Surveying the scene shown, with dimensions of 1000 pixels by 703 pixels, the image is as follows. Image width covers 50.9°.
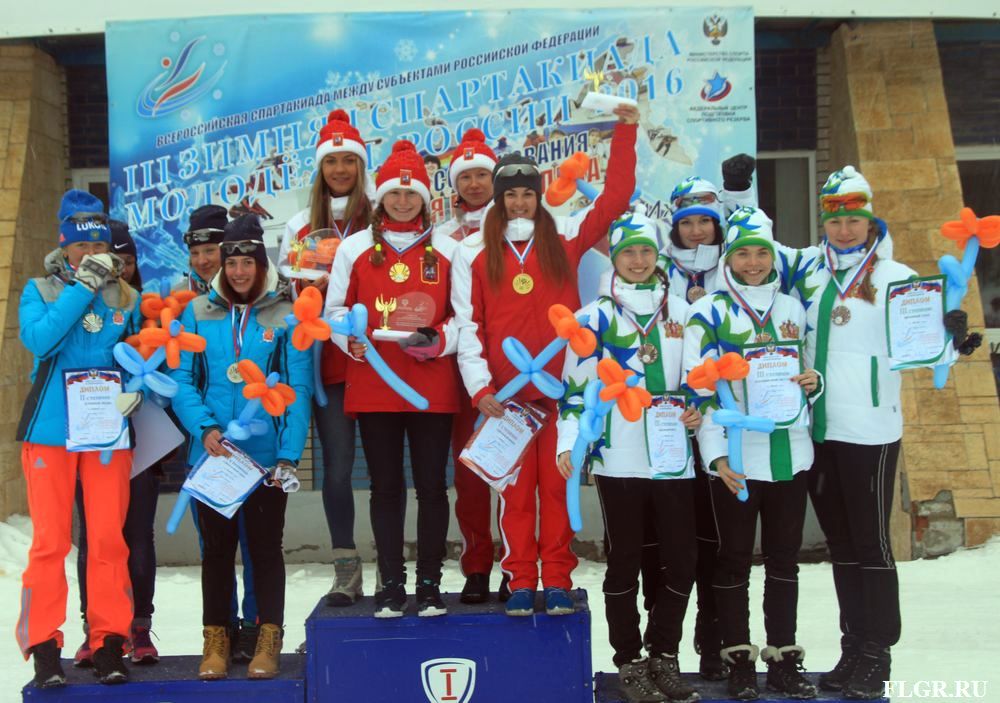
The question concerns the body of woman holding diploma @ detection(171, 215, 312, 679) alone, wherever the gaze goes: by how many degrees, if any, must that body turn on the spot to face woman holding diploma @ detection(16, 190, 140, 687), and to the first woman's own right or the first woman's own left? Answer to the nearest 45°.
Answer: approximately 90° to the first woman's own right

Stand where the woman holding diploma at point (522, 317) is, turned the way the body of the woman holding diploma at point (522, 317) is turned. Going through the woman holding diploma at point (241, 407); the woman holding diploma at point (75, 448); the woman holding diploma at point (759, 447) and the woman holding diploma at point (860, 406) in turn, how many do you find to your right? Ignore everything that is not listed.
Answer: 2

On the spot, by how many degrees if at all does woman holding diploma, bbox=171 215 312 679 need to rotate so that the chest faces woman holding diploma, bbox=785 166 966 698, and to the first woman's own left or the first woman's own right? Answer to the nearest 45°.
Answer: approximately 90° to the first woman's own left

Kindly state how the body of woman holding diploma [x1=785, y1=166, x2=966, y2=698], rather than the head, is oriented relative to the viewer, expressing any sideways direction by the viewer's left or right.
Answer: facing the viewer and to the left of the viewer

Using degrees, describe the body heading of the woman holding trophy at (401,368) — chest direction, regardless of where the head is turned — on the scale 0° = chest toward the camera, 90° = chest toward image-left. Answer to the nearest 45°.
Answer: approximately 0°

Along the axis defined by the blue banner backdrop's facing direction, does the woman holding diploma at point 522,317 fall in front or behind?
in front

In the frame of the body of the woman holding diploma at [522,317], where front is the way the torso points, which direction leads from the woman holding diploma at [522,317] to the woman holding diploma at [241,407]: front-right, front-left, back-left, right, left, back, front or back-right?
right
